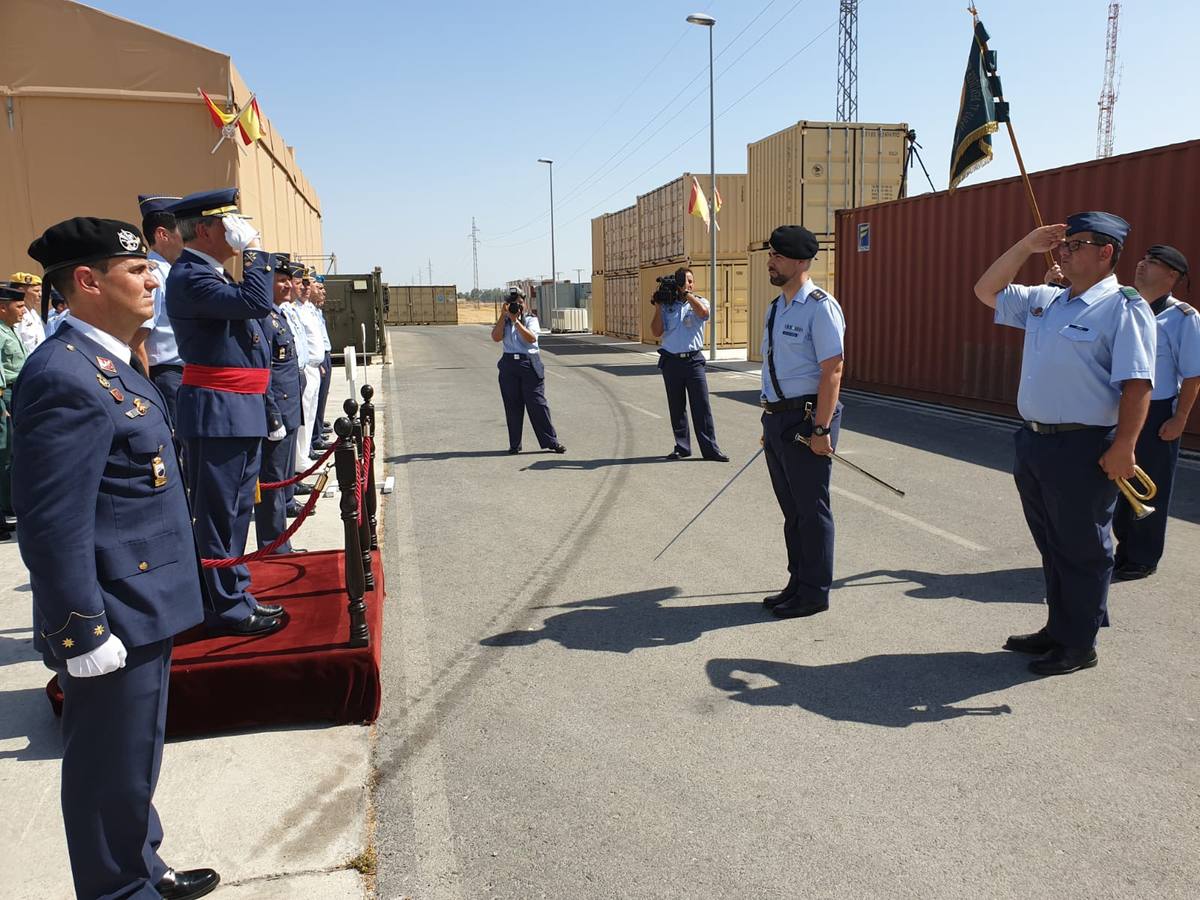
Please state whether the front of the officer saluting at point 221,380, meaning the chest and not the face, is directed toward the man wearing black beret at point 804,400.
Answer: yes

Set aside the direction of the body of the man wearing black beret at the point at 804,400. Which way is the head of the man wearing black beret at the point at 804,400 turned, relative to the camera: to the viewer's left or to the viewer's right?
to the viewer's left

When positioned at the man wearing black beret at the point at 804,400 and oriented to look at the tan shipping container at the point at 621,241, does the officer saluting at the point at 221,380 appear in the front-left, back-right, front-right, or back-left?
back-left

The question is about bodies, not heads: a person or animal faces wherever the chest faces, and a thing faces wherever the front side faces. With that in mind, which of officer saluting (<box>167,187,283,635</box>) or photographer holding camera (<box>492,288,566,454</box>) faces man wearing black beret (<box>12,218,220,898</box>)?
the photographer holding camera

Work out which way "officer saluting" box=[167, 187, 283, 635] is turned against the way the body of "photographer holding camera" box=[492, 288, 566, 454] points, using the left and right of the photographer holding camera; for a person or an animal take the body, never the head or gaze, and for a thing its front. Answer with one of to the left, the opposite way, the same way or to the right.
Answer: to the left

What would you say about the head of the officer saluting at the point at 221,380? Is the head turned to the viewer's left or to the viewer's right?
to the viewer's right

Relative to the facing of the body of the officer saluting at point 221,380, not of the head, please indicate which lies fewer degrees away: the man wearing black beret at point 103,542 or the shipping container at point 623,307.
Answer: the shipping container

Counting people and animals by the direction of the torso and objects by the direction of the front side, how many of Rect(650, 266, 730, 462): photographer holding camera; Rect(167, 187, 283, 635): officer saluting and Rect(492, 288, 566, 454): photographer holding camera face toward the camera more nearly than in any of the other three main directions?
2

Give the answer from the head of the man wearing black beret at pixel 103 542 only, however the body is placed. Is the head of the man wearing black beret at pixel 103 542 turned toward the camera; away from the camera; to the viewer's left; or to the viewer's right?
to the viewer's right

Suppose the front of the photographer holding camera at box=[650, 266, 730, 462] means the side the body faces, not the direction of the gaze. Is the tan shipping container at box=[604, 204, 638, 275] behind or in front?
behind

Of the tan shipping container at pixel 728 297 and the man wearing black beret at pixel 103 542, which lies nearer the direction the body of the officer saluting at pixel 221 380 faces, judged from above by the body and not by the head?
the tan shipping container

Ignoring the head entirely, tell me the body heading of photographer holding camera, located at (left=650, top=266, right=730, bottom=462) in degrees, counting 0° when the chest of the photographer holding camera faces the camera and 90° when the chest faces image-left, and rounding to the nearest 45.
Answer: approximately 0°

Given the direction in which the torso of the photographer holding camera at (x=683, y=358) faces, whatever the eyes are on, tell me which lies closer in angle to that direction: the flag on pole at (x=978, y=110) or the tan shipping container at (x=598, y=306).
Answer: the flag on pole

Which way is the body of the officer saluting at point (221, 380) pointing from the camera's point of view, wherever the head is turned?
to the viewer's right
